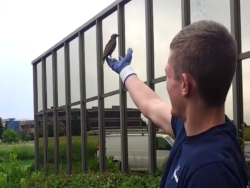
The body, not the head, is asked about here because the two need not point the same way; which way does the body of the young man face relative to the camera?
to the viewer's left

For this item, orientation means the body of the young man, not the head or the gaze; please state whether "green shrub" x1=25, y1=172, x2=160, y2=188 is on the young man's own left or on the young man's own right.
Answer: on the young man's own right

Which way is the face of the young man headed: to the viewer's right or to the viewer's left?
to the viewer's left

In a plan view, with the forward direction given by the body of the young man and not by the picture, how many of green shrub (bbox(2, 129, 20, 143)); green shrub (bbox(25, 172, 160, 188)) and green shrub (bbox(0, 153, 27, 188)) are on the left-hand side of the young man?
0

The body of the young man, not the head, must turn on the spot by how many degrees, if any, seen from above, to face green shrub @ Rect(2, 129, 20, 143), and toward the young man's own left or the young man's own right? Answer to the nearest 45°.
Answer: approximately 90° to the young man's own right

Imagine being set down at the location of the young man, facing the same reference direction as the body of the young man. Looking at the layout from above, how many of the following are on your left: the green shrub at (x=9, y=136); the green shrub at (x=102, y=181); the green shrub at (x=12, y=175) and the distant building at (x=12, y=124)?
0

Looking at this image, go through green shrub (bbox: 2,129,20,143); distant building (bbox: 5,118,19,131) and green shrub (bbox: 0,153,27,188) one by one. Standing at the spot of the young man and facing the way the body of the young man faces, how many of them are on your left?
0

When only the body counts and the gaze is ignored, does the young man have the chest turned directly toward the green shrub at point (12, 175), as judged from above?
no
